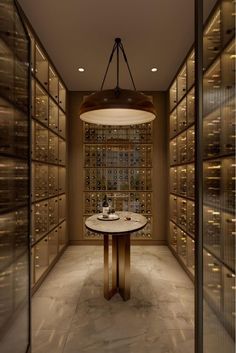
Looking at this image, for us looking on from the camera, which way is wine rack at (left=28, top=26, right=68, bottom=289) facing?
facing to the right of the viewer

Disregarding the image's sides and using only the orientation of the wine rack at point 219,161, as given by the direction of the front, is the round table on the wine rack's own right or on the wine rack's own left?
on the wine rack's own right

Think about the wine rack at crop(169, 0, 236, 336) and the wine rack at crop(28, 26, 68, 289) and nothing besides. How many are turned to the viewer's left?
1

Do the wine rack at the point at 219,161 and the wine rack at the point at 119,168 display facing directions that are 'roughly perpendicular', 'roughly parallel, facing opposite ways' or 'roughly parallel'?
roughly perpendicular

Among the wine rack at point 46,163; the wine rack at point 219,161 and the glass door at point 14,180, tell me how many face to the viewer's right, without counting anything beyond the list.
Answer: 2

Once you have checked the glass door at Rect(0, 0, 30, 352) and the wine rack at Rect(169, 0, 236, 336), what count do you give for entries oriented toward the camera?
0

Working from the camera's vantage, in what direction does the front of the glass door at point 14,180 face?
facing to the right of the viewer

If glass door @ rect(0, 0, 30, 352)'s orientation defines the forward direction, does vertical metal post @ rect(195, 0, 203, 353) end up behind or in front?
in front

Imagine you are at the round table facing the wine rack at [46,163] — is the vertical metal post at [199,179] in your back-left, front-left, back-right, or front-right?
back-left

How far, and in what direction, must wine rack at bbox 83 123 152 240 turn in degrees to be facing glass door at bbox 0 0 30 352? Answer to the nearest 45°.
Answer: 0° — it already faces it

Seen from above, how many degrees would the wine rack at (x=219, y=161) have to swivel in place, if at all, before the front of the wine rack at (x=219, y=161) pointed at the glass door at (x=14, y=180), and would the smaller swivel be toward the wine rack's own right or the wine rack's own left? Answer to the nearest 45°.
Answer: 0° — it already faces it

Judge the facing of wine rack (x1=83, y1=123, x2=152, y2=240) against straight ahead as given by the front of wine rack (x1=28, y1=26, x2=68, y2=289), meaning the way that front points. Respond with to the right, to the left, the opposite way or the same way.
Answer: to the right

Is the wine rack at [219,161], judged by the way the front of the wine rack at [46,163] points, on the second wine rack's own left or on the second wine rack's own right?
on the second wine rack's own right

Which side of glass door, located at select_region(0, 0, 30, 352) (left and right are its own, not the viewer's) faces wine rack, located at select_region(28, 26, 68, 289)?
left

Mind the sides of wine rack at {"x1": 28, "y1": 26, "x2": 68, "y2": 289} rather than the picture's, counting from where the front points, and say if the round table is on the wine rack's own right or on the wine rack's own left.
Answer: on the wine rack's own right

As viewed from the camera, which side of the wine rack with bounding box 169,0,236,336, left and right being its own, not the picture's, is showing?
left
